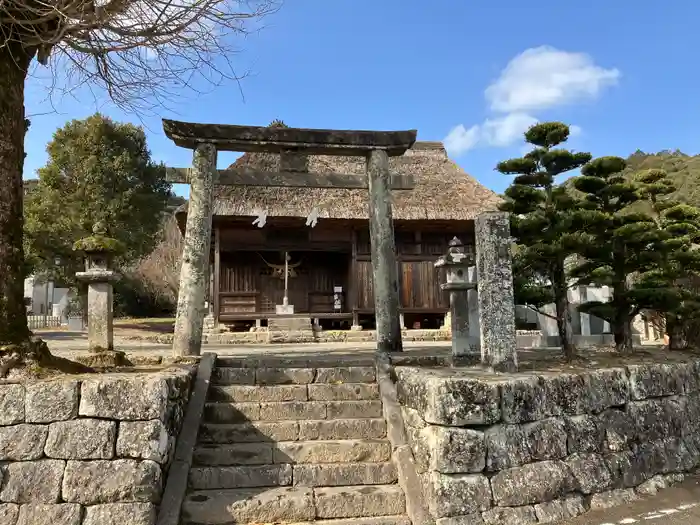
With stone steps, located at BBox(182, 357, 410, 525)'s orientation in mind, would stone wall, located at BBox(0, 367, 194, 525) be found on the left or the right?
on its right

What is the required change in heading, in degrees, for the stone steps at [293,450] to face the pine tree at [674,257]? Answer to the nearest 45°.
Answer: approximately 135° to its left

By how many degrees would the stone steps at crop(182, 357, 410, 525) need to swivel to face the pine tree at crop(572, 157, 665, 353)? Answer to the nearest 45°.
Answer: approximately 135° to its left

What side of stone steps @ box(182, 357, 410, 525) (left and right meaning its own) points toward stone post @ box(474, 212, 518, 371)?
left

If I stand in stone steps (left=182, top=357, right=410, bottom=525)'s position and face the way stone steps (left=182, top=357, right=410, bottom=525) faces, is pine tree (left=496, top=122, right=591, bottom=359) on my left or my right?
on my left

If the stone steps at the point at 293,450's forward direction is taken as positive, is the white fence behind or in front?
behind

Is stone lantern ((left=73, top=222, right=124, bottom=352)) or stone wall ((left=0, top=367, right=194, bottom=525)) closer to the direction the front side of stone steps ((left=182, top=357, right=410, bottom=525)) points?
the stone wall

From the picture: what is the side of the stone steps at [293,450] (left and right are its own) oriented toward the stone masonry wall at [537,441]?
left

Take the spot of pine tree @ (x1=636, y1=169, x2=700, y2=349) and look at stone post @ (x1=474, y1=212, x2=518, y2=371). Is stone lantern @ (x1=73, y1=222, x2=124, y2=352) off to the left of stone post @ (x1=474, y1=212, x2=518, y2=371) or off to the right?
right

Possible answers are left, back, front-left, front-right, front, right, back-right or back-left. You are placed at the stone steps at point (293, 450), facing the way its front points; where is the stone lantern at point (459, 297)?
back-left

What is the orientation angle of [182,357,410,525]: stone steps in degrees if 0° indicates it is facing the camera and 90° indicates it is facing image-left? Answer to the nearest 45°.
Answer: approximately 0°
